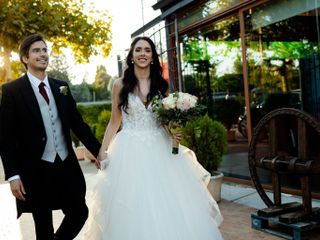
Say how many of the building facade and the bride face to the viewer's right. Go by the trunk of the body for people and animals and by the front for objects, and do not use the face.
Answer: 0

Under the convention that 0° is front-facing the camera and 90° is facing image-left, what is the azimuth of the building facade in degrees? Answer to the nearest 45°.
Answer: approximately 45°

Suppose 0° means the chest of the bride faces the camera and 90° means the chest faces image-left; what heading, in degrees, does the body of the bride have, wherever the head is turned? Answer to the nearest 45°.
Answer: approximately 0°

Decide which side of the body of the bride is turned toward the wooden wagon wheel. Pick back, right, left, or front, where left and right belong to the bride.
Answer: left

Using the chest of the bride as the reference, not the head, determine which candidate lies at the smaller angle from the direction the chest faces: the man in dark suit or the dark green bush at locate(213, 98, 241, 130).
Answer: the man in dark suit

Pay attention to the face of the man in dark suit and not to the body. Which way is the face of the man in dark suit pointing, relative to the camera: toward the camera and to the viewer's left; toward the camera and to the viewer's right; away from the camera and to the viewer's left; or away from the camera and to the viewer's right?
toward the camera and to the viewer's right
